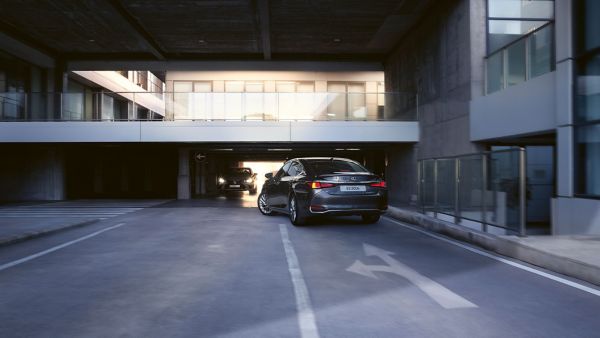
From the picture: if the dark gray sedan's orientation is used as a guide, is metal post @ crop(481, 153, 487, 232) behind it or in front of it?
behind

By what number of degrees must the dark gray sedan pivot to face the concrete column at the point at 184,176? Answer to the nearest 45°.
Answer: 0° — it already faces it

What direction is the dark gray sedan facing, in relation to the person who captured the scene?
facing away from the viewer and to the left of the viewer

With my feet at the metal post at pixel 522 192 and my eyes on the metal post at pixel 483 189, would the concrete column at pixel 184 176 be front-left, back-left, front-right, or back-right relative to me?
front-left

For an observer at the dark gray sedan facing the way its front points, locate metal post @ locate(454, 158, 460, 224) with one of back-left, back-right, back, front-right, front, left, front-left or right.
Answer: back-right

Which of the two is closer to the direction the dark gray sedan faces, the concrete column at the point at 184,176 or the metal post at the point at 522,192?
the concrete column

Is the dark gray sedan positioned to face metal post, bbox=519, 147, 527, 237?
no

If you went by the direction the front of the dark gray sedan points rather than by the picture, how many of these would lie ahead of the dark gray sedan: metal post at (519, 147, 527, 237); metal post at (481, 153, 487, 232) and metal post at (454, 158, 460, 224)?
0

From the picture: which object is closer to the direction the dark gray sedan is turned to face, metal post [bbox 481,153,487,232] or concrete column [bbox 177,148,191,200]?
the concrete column

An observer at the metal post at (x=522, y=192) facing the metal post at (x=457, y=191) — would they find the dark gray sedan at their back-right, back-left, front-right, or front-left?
front-left
